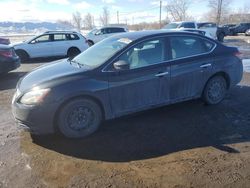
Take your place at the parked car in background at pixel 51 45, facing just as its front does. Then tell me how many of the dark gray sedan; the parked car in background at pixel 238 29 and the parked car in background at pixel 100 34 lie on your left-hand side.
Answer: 1

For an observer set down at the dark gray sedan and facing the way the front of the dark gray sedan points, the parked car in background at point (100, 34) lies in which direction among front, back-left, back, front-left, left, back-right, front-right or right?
back-right

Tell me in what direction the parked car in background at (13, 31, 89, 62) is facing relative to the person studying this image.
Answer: facing to the left of the viewer

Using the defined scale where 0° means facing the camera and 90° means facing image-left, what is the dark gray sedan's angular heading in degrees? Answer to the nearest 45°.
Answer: approximately 45°

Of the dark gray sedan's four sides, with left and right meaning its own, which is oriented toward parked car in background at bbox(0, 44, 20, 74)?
right

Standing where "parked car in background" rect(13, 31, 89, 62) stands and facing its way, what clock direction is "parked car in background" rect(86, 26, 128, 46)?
"parked car in background" rect(86, 26, 128, 46) is roughly at 4 o'clock from "parked car in background" rect(13, 31, 89, 62).

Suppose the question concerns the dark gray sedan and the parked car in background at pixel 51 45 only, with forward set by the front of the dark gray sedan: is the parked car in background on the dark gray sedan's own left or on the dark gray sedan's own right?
on the dark gray sedan's own right

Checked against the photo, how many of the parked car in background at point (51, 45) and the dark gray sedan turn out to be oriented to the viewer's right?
0

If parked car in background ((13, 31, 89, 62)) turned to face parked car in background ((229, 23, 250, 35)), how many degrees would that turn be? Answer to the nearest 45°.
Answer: approximately 135° to its right
